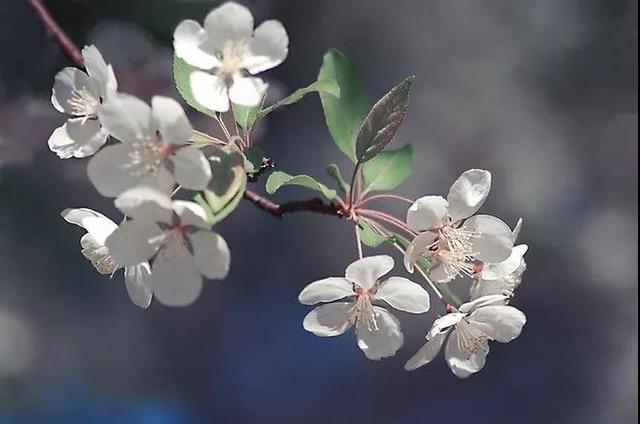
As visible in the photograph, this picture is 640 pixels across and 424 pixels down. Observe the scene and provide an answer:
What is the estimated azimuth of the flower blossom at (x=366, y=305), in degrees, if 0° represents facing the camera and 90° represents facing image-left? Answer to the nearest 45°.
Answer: approximately 0°
